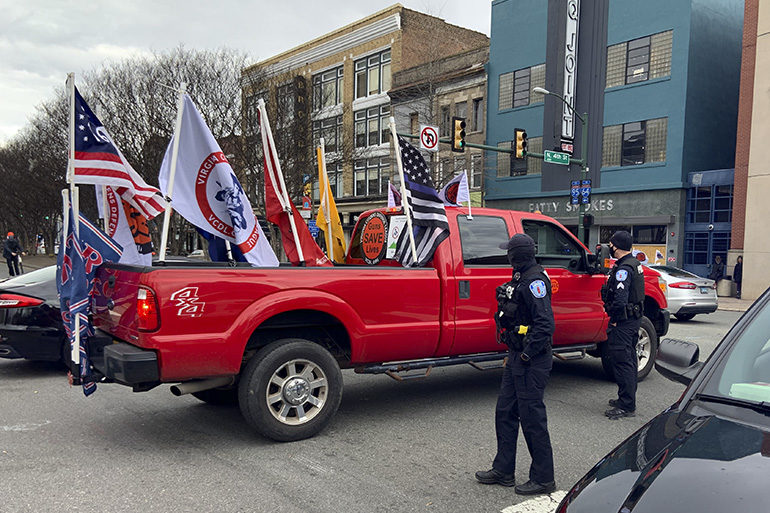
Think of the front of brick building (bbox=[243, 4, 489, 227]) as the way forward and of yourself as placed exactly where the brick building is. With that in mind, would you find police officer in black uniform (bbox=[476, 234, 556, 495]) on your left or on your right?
on your left

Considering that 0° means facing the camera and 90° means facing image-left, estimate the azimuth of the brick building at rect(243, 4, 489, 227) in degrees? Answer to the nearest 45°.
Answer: approximately 45°

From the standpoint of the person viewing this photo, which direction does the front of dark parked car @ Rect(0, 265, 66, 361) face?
facing away from the viewer and to the right of the viewer

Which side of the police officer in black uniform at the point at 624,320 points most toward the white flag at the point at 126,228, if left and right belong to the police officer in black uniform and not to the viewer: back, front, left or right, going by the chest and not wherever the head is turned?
front

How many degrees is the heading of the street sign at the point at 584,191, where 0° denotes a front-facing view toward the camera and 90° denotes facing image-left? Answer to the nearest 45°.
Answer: approximately 0°

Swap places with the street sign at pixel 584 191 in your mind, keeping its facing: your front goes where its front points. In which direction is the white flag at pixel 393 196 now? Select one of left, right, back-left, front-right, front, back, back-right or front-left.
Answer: front

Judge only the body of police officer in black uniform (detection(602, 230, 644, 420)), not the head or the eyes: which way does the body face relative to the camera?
to the viewer's left

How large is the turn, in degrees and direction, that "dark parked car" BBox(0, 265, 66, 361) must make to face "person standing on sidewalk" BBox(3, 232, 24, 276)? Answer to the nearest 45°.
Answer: approximately 45° to its left

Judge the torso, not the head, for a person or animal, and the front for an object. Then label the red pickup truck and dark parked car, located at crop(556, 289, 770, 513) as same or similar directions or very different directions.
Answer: very different directions

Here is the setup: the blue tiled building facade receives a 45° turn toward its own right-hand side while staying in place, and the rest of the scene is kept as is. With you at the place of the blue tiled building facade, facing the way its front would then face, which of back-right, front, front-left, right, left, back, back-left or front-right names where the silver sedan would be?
left

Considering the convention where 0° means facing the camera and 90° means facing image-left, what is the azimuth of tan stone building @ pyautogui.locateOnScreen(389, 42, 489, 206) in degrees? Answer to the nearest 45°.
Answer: approximately 45°

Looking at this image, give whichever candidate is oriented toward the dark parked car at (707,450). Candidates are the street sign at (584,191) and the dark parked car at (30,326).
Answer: the street sign

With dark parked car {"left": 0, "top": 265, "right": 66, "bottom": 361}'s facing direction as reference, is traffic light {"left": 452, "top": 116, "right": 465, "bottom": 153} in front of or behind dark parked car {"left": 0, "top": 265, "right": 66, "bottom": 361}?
in front

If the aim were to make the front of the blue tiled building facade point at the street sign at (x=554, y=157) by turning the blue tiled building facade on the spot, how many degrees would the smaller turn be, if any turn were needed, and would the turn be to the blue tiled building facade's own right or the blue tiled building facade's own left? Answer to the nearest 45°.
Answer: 0° — it already faces it
